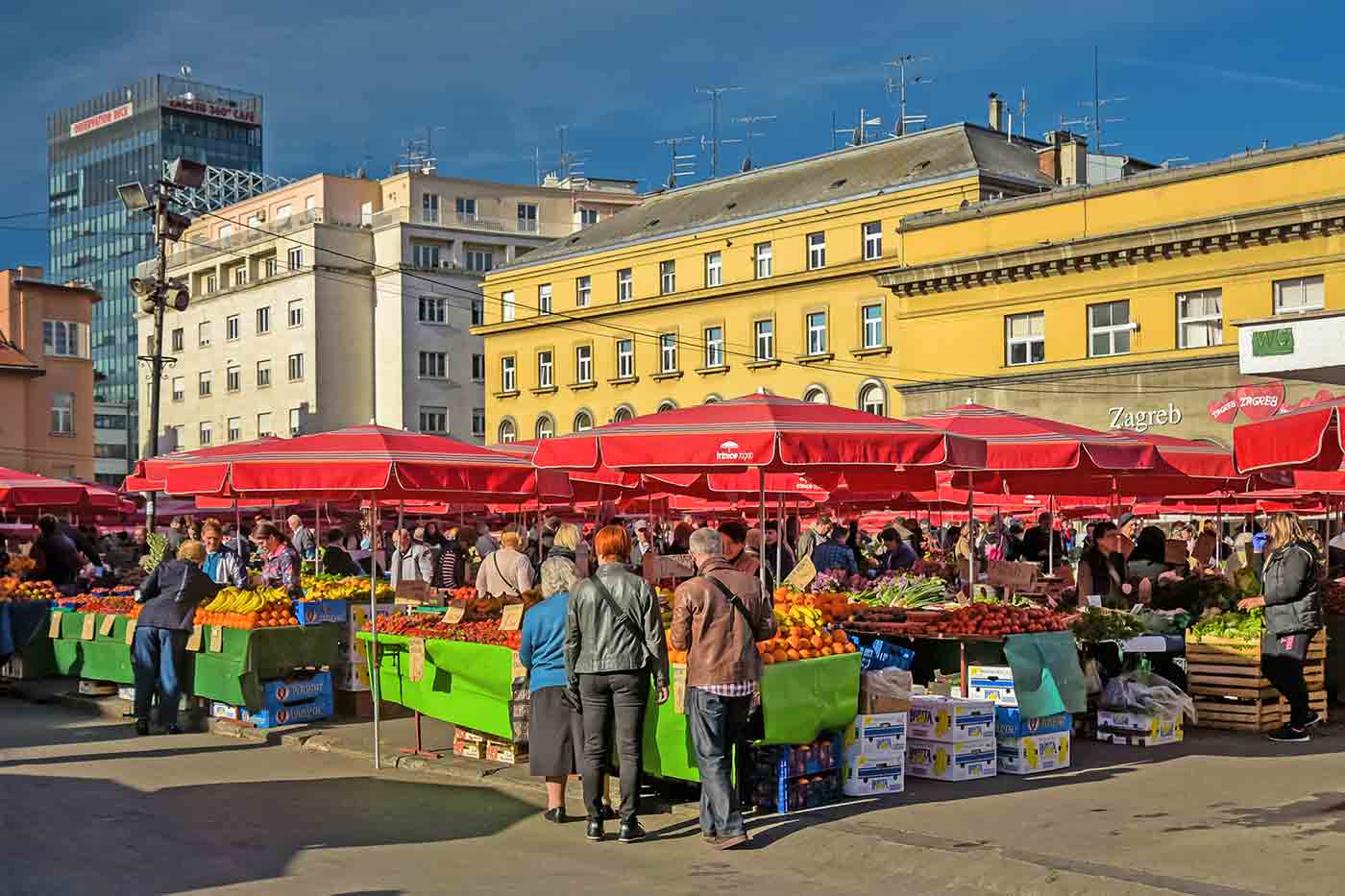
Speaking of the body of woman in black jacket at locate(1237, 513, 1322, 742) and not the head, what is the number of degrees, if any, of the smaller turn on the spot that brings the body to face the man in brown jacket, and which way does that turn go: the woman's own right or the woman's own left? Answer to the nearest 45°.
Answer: approximately 45° to the woman's own left

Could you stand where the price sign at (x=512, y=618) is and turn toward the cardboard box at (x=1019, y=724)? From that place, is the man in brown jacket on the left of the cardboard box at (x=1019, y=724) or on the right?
right

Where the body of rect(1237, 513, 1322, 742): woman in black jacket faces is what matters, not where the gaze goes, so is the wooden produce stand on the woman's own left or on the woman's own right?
on the woman's own right

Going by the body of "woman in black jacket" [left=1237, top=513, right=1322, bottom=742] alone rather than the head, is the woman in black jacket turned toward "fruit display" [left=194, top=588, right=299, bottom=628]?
yes

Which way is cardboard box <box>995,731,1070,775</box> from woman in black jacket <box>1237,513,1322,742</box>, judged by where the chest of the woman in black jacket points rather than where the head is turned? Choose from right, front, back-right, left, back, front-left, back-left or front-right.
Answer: front-left

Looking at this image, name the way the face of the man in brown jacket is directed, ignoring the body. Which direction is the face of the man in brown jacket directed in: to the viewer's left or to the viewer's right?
to the viewer's right

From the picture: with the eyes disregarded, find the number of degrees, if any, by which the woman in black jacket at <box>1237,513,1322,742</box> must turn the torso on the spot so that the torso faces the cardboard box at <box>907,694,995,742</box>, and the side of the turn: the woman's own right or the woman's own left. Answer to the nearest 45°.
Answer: approximately 45° to the woman's own left

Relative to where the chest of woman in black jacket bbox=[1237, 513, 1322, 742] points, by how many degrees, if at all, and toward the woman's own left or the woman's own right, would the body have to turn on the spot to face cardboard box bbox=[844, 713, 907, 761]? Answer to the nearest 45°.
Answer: approximately 45° to the woman's own left

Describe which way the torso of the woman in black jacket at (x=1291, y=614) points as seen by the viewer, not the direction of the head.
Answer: to the viewer's left
